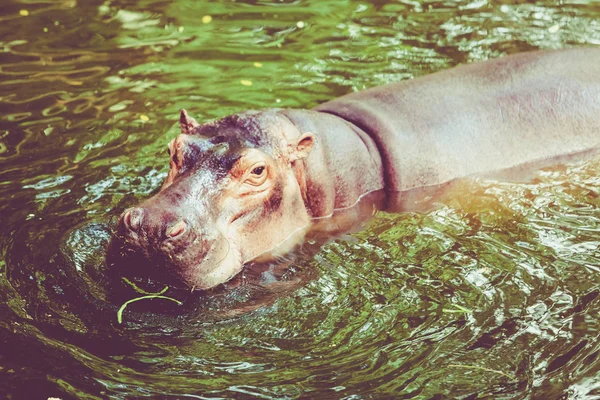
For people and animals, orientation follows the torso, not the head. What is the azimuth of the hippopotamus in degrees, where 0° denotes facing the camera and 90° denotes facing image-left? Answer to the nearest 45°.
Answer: approximately 45°
